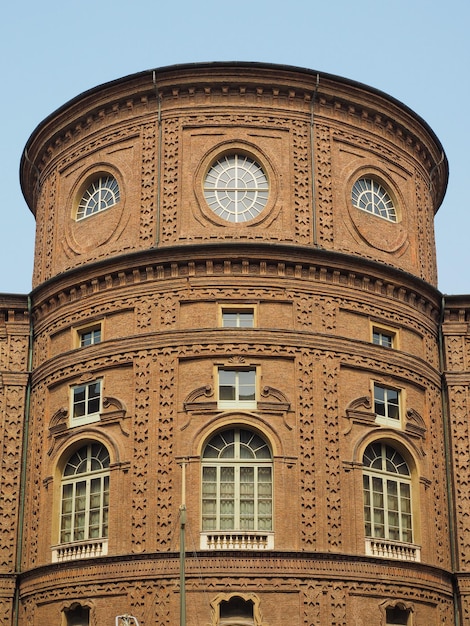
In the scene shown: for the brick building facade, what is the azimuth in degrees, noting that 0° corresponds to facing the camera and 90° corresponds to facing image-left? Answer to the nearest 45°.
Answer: approximately 0°
